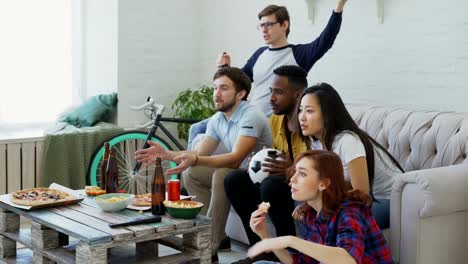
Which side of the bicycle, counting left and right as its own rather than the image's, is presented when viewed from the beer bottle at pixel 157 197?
left

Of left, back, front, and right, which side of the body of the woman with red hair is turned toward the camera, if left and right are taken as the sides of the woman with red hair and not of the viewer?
left

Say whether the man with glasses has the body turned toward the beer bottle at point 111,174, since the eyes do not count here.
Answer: yes

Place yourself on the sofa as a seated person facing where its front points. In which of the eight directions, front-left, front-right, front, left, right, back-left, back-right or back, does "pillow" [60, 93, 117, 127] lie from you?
right

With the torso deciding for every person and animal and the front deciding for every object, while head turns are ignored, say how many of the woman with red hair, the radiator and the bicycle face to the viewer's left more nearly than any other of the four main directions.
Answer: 2

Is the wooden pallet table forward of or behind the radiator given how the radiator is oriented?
forward

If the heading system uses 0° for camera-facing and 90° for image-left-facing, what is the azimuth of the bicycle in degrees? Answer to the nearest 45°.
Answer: approximately 90°

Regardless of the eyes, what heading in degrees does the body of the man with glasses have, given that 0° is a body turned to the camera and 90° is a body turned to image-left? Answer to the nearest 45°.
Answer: approximately 45°

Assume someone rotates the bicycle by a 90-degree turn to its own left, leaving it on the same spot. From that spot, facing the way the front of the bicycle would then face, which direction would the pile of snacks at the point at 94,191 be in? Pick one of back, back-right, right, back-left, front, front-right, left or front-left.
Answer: front
